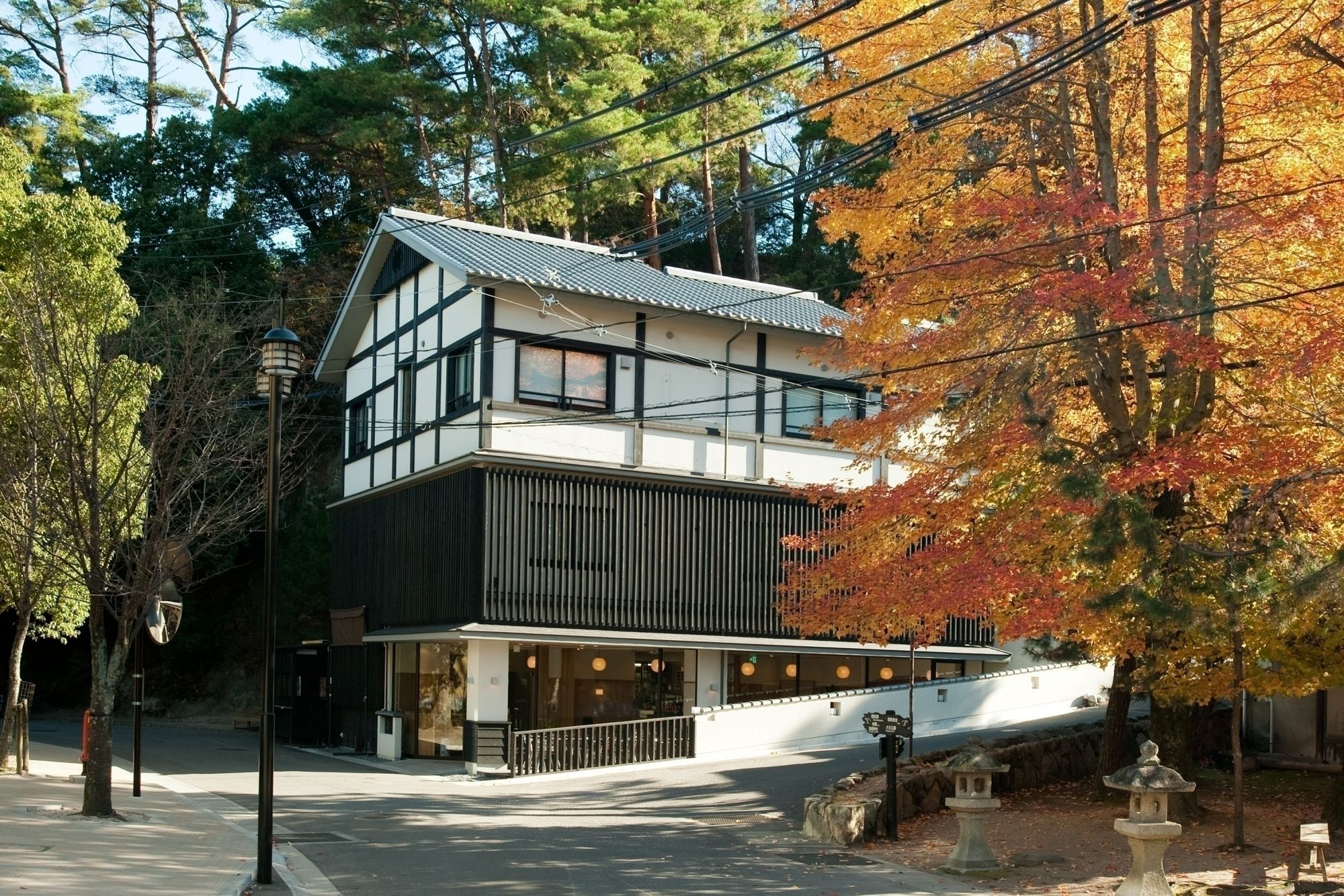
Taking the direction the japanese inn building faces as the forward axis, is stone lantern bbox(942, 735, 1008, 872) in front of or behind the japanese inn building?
in front

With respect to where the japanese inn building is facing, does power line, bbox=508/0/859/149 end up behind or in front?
in front

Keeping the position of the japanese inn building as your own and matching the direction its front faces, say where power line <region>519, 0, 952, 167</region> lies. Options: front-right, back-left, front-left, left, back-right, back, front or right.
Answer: front-right

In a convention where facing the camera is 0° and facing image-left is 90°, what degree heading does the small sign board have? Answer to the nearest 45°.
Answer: approximately 0°

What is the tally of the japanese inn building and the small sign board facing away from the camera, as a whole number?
0

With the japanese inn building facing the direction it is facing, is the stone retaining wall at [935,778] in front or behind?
in front

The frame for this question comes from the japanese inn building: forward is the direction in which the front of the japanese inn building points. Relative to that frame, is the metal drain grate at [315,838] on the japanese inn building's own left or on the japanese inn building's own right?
on the japanese inn building's own right

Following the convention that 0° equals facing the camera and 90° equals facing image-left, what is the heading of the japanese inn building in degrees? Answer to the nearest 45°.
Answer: approximately 315°

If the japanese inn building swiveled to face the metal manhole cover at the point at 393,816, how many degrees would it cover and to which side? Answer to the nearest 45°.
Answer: approximately 45° to its right
